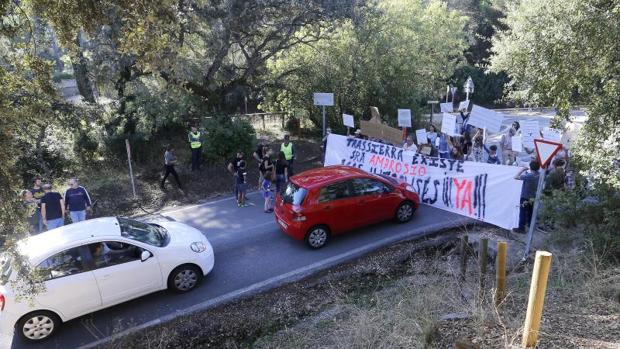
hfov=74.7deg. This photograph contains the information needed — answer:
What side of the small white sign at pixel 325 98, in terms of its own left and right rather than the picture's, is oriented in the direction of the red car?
front

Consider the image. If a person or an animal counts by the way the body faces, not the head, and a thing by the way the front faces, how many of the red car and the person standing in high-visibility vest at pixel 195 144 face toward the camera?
1

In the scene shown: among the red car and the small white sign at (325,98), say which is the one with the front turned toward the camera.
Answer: the small white sign

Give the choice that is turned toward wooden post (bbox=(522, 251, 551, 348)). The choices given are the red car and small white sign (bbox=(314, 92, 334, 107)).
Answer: the small white sign

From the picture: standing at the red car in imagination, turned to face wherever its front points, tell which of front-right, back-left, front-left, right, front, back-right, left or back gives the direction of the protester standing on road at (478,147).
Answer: front

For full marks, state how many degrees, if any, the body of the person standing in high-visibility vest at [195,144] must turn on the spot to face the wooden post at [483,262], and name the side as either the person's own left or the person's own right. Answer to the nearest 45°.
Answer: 0° — they already face it

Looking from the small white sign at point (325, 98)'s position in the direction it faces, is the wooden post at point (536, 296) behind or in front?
in front

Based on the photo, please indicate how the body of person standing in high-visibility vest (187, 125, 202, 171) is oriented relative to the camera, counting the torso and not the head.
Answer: toward the camera

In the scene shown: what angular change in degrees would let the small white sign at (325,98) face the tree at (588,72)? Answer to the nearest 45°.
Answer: approximately 45° to its left

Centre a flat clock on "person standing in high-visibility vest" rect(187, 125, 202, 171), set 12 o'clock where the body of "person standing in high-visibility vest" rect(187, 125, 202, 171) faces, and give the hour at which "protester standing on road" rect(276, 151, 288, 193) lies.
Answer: "protester standing on road" rect(276, 151, 288, 193) is roughly at 11 o'clock from "person standing in high-visibility vest" rect(187, 125, 202, 171).

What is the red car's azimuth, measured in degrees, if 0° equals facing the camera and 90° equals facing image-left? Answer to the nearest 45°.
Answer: approximately 225°

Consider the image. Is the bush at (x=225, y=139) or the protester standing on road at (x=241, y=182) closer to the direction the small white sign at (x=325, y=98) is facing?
the protester standing on road

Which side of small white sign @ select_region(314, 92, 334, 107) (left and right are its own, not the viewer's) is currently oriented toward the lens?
front

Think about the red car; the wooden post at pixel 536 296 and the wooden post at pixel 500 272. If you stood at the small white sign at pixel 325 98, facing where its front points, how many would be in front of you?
3
